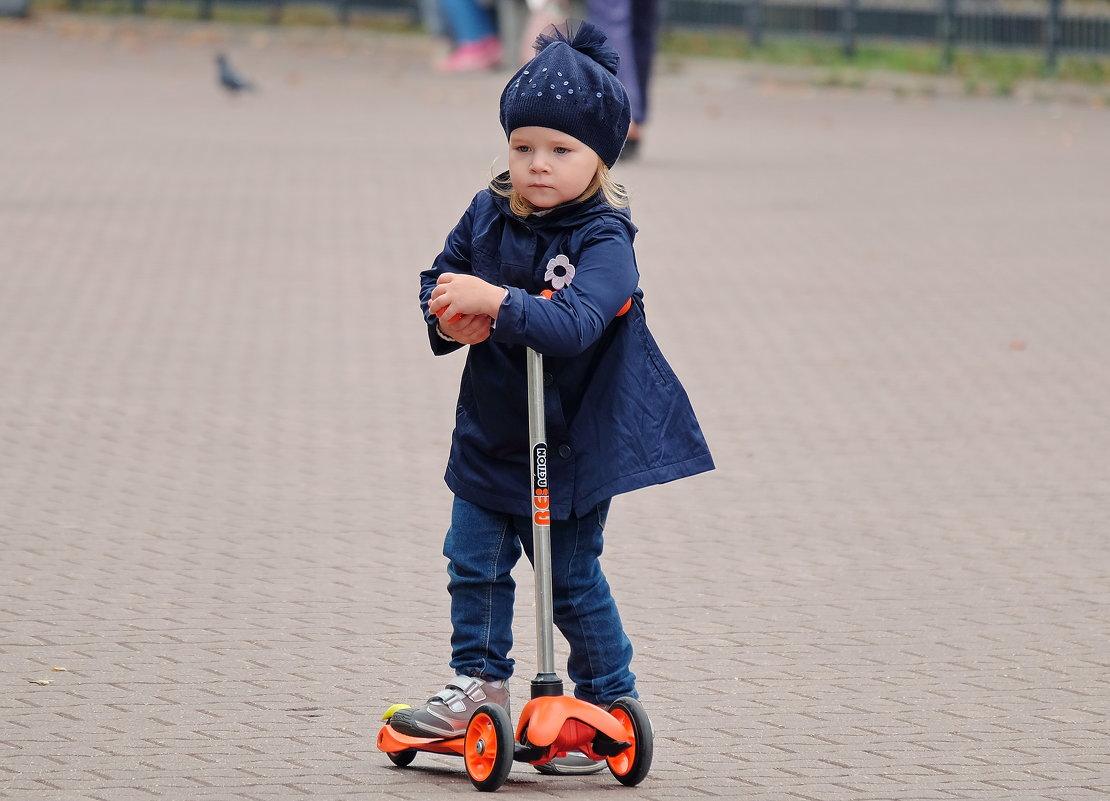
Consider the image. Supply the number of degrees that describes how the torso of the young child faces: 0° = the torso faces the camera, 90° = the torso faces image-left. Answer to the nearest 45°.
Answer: approximately 45°

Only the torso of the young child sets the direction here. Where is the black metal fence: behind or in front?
behind

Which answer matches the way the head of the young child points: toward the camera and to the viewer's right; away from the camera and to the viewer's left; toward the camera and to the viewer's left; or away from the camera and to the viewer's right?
toward the camera and to the viewer's left

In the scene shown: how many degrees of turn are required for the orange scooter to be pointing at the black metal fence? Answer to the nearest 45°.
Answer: approximately 135° to its left

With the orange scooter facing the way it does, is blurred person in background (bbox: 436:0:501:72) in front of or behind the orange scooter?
behind

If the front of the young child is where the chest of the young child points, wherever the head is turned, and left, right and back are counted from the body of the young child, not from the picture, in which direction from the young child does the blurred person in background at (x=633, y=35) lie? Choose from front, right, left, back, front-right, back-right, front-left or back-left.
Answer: back-right

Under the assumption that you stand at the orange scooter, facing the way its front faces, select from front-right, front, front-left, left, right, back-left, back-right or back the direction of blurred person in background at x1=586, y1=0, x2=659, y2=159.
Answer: back-left

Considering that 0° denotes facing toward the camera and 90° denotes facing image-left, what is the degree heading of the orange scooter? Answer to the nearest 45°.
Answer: approximately 315°

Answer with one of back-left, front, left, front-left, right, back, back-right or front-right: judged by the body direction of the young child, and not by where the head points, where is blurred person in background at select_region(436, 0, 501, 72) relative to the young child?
back-right
